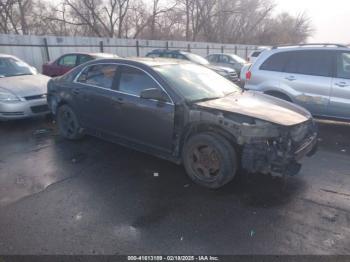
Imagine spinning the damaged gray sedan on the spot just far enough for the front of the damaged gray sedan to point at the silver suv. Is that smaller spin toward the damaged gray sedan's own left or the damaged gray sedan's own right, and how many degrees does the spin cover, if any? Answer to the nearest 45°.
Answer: approximately 90° to the damaged gray sedan's own left

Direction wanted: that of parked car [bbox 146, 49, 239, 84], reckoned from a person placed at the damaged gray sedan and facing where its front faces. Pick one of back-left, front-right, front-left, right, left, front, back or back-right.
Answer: back-left

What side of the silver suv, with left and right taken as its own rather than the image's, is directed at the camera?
right

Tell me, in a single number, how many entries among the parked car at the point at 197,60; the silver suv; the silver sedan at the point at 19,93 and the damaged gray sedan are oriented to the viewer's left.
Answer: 0

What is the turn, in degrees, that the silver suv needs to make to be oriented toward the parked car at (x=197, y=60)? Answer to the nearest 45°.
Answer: approximately 135° to its left

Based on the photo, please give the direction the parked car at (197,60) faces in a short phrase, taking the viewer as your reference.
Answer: facing the viewer and to the right of the viewer

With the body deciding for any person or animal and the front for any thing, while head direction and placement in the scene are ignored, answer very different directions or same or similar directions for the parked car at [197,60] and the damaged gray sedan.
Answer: same or similar directions

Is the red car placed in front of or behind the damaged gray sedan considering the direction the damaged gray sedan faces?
behind

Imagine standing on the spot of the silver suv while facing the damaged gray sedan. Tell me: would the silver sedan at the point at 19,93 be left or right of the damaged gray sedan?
right

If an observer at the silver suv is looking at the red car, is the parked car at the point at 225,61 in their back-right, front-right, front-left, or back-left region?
front-right

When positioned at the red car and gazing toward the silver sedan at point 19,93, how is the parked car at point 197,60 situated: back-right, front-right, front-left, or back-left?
back-left

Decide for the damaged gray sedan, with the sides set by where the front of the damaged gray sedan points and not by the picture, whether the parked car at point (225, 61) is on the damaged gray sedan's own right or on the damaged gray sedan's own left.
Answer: on the damaged gray sedan's own left
